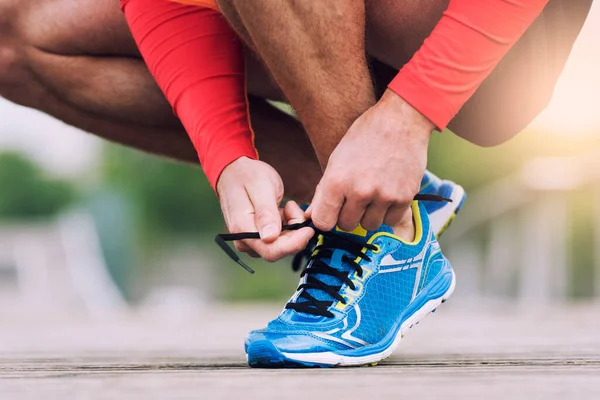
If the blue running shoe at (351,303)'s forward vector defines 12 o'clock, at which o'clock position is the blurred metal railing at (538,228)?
The blurred metal railing is roughly at 5 o'clock from the blue running shoe.

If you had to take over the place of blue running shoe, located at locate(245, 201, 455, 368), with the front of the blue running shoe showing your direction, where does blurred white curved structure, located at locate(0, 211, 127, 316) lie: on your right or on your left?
on your right
